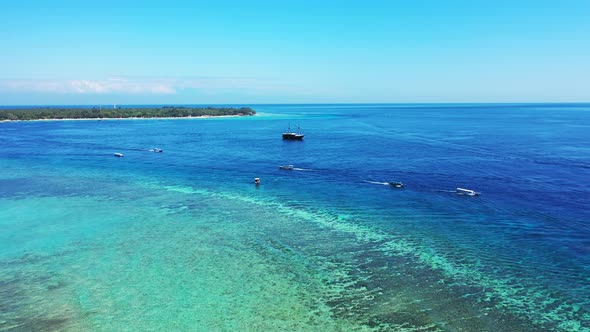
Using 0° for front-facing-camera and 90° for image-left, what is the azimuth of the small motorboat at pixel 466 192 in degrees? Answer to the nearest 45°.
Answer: approximately 270°

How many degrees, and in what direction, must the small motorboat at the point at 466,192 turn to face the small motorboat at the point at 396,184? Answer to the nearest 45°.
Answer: approximately 180°
